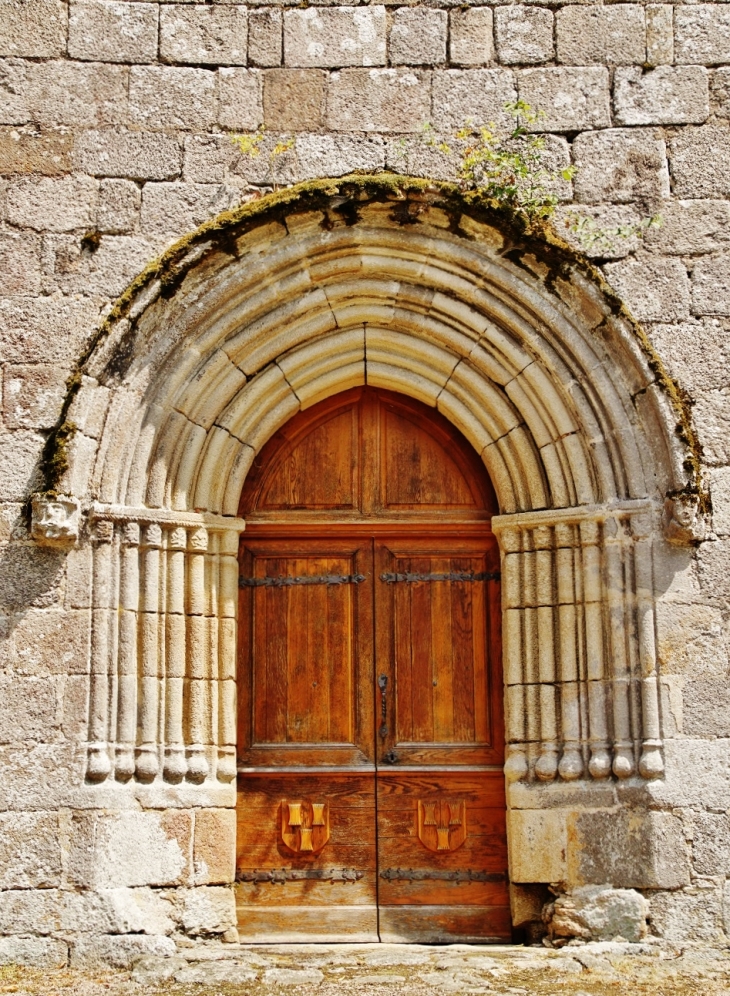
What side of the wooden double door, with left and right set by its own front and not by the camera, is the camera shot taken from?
front
